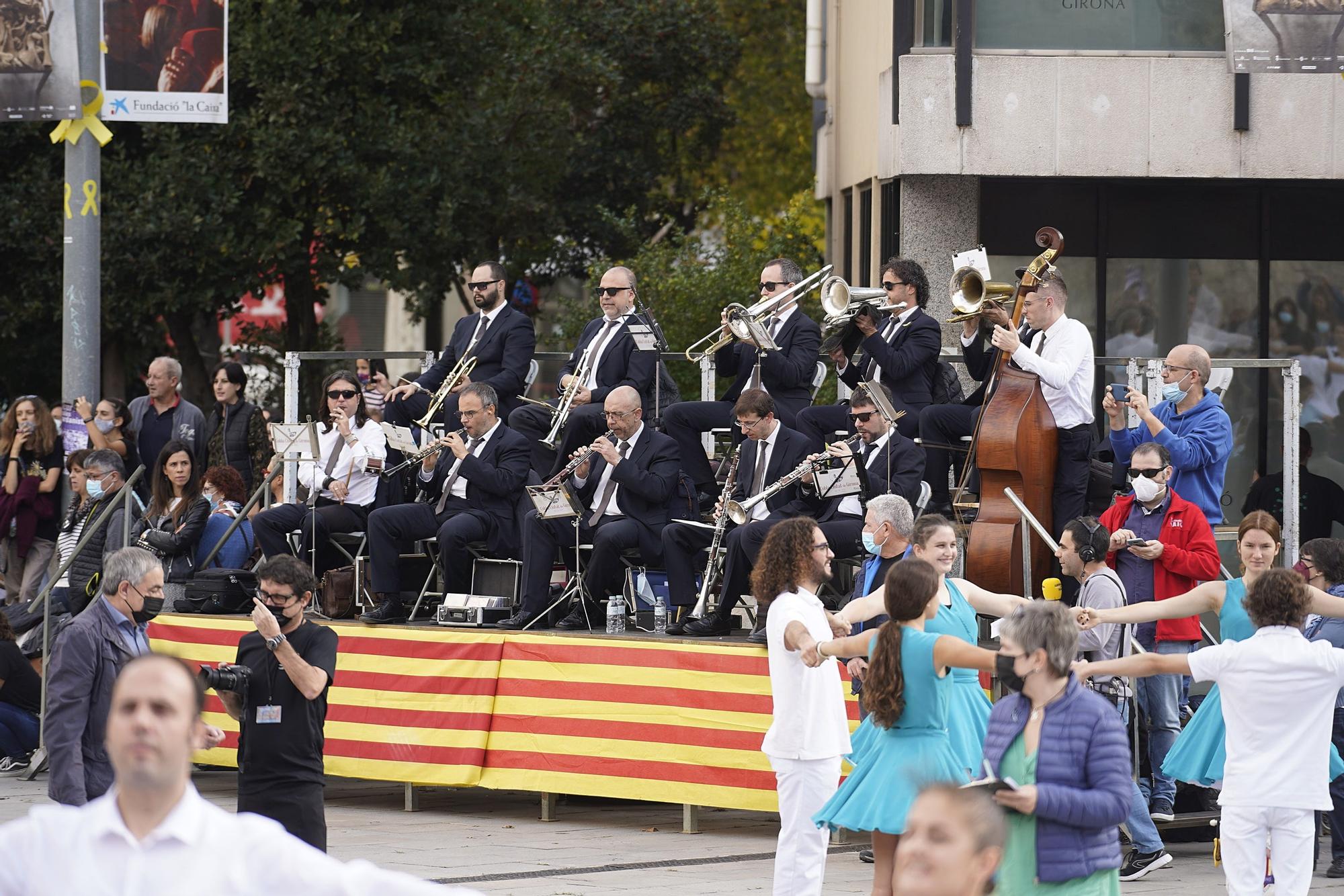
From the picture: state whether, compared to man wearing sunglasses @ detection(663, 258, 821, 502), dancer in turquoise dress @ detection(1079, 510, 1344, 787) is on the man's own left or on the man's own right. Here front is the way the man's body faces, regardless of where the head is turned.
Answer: on the man's own left

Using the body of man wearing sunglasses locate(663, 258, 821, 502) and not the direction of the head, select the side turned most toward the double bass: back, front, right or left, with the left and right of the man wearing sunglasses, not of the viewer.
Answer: left

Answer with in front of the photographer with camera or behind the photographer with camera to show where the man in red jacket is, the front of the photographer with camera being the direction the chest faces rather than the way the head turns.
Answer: behind

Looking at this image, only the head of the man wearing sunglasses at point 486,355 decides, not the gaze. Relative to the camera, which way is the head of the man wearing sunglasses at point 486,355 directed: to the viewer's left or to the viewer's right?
to the viewer's left

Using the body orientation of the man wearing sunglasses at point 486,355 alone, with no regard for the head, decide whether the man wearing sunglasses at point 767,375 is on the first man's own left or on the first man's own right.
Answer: on the first man's own left

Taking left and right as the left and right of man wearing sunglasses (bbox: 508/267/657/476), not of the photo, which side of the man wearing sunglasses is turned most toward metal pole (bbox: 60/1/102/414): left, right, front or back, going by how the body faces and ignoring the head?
right

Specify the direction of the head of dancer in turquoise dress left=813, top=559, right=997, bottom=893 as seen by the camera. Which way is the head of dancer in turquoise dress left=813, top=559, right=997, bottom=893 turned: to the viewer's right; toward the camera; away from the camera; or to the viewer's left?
away from the camera

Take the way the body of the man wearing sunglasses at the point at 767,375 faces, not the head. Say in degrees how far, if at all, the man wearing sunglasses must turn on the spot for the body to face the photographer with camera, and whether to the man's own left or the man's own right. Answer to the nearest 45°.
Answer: approximately 45° to the man's own left

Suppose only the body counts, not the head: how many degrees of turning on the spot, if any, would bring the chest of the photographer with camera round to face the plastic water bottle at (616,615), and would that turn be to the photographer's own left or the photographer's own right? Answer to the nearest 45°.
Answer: approximately 180°

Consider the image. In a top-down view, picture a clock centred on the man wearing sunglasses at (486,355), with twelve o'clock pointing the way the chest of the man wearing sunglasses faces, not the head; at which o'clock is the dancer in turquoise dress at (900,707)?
The dancer in turquoise dress is roughly at 10 o'clock from the man wearing sunglasses.

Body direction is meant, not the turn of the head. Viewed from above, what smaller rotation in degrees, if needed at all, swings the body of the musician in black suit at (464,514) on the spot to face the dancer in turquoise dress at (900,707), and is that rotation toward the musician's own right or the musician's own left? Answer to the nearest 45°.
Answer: approximately 45° to the musician's own left

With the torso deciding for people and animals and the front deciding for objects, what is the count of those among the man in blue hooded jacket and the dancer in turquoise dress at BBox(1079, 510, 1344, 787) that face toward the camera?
1

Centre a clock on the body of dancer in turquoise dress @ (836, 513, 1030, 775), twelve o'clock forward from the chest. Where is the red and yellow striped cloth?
The red and yellow striped cloth is roughly at 5 o'clock from the dancer in turquoise dress.

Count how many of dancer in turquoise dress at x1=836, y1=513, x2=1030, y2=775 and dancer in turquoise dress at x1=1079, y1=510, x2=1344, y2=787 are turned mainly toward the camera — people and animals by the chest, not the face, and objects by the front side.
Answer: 2
